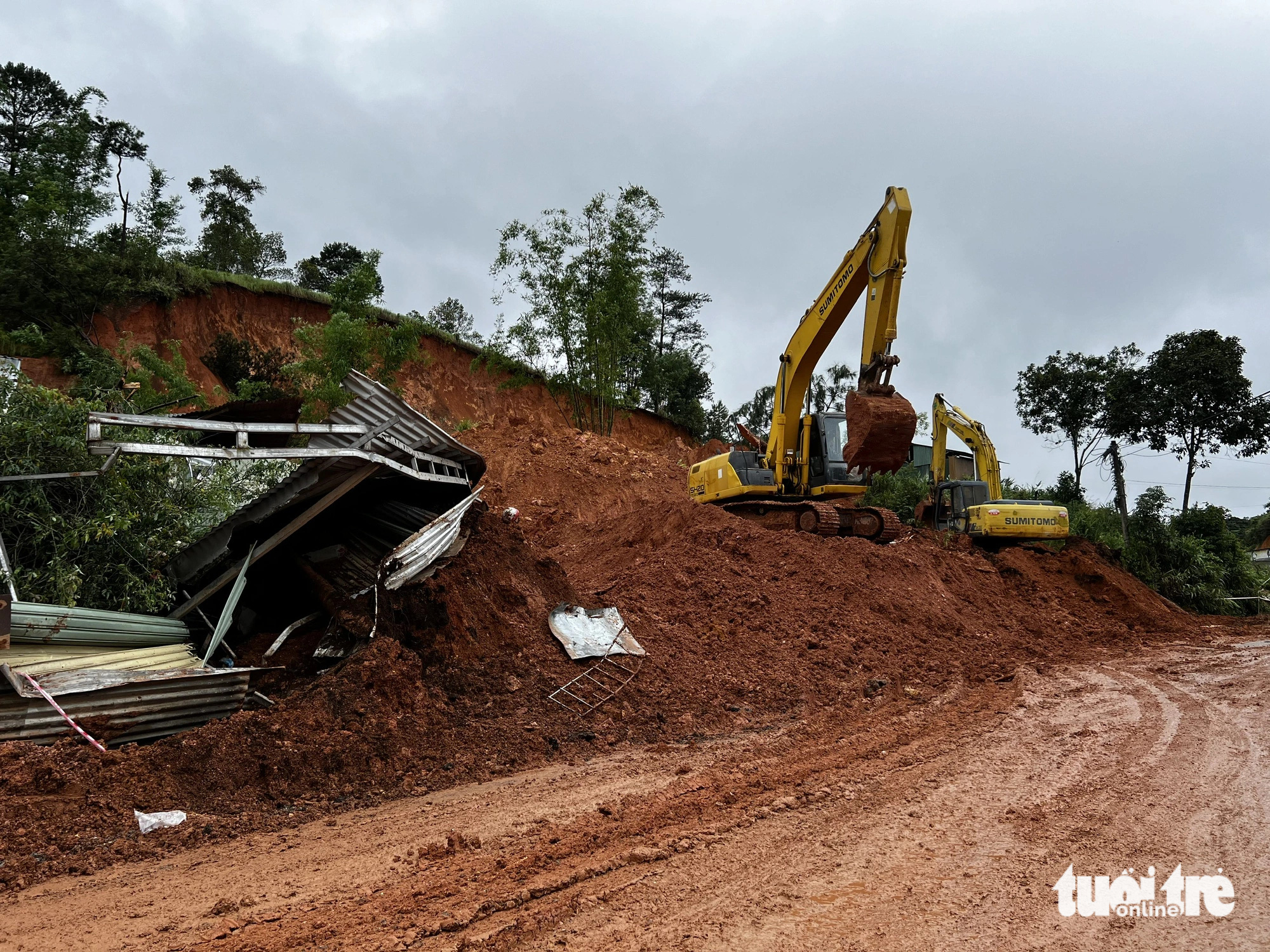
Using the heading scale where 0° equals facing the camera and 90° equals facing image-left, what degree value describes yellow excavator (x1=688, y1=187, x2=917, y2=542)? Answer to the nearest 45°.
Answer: approximately 315°

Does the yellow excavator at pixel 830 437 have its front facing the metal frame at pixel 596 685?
no

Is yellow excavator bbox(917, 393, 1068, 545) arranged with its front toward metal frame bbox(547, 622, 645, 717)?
no

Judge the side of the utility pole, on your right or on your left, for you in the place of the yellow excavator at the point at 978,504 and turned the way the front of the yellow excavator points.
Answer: on your right

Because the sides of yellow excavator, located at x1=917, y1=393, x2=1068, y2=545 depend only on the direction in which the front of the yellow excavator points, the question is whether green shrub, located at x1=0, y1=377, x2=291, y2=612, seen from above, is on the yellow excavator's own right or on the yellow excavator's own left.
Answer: on the yellow excavator's own left

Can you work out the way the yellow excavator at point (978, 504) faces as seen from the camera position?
facing away from the viewer and to the left of the viewer

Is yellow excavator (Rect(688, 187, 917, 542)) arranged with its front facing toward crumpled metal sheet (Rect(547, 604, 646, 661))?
no

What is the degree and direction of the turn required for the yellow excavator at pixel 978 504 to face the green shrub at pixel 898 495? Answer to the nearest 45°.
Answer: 0° — it already faces it

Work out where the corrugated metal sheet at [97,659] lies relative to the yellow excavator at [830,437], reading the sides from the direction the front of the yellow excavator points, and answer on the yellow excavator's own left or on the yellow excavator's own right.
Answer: on the yellow excavator's own right

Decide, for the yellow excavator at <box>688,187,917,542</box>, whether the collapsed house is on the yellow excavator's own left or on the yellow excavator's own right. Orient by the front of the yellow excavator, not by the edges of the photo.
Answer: on the yellow excavator's own right

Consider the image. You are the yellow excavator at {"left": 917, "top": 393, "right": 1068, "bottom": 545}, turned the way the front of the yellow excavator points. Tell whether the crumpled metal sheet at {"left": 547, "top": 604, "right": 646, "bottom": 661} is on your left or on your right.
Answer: on your left

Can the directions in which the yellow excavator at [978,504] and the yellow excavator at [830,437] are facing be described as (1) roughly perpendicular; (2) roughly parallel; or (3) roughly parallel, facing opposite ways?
roughly parallel, facing opposite ways

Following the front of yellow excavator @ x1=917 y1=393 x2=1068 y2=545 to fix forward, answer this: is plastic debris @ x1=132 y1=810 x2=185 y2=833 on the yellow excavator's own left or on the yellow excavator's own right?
on the yellow excavator's own left

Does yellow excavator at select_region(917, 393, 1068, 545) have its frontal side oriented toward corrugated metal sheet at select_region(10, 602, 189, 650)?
no

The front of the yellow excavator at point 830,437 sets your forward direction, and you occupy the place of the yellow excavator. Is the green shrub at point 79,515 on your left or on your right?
on your right
